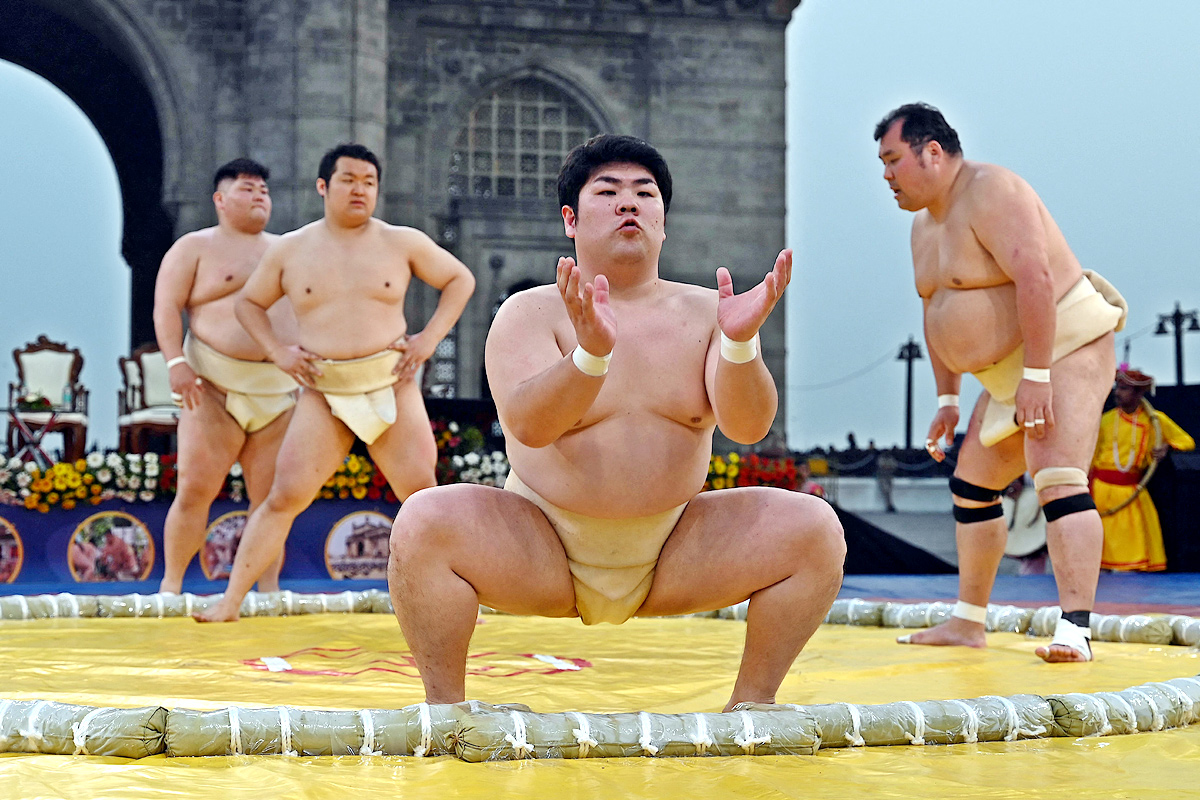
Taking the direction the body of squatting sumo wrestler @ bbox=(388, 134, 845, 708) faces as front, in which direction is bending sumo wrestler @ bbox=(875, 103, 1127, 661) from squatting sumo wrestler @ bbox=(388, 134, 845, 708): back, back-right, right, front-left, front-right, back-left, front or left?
back-left

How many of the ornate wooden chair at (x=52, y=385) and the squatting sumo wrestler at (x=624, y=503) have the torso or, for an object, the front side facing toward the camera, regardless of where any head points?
2

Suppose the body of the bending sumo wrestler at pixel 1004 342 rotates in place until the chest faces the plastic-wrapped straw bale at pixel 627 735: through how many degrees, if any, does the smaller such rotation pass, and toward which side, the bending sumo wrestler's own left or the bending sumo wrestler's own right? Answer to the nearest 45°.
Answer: approximately 45° to the bending sumo wrestler's own left

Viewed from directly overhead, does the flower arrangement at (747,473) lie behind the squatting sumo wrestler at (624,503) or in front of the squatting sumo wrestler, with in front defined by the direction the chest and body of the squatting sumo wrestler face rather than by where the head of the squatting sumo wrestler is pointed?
behind

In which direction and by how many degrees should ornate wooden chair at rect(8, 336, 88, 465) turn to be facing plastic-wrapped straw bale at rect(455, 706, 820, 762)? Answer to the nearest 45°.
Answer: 0° — it already faces it

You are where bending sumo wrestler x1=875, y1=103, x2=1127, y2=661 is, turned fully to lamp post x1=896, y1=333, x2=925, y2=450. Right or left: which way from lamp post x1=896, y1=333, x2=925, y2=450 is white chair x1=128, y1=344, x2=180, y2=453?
left

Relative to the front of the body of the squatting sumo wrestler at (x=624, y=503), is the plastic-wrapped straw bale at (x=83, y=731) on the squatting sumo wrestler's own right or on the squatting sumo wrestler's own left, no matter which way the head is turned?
on the squatting sumo wrestler's own right

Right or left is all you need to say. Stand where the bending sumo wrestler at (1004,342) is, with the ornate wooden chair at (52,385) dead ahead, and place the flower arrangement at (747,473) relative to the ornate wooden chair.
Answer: right

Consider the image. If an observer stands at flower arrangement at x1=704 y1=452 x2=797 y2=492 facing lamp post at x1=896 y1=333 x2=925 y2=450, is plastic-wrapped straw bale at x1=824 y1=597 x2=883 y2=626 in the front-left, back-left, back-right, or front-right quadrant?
back-right

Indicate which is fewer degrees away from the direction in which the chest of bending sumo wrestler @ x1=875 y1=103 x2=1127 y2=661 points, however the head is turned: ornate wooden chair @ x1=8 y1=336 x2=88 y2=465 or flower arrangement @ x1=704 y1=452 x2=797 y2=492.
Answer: the ornate wooden chair

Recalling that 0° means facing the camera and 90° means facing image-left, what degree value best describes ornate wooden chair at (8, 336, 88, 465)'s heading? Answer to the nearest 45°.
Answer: approximately 0°

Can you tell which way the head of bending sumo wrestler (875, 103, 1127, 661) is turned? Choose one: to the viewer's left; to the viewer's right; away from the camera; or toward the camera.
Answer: to the viewer's left

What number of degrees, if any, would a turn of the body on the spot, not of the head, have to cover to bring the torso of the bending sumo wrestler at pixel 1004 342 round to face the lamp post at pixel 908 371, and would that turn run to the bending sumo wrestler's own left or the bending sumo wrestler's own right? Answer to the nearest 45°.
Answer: approximately 135° to the bending sumo wrestler's own right

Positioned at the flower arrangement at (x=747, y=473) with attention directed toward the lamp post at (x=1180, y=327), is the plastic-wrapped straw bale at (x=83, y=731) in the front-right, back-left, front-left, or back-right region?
back-right
